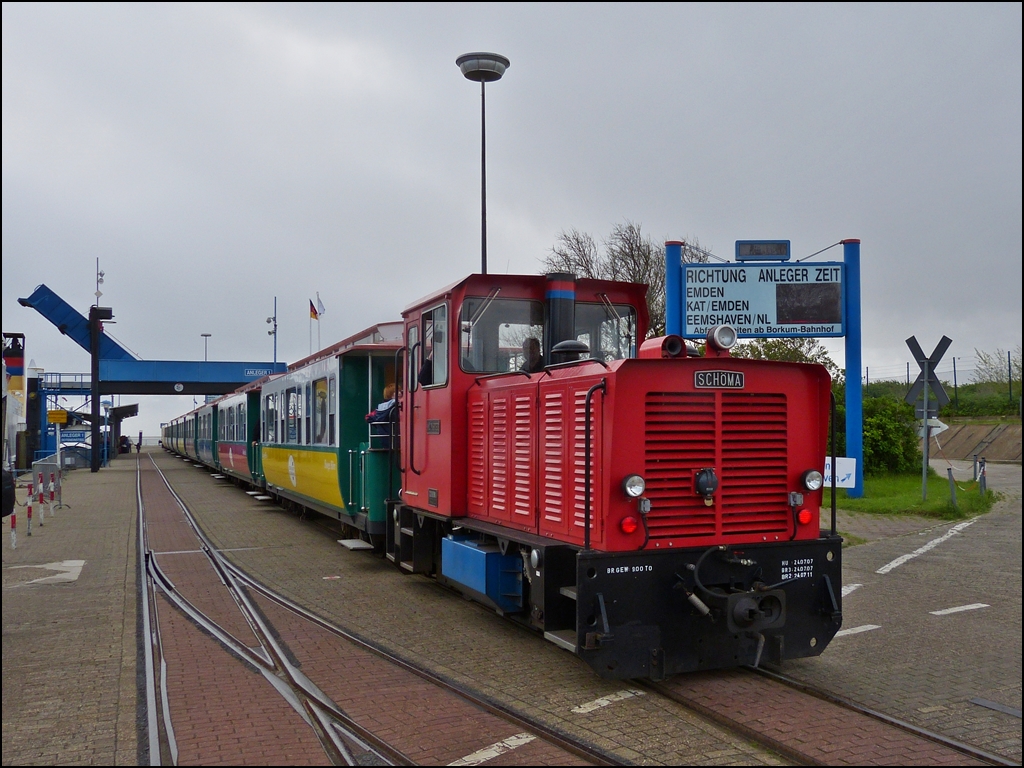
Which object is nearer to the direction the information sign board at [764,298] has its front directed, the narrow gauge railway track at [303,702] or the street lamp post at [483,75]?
the narrow gauge railway track

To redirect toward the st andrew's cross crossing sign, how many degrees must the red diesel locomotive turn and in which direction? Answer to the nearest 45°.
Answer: approximately 90° to its left

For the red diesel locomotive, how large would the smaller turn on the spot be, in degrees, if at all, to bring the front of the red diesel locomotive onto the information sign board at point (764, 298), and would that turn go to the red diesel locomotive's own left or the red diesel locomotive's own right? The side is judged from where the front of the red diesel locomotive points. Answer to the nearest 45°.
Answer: approximately 135° to the red diesel locomotive's own left

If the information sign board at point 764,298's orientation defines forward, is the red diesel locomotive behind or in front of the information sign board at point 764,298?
in front

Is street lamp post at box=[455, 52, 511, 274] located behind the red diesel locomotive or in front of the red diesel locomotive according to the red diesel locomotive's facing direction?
behind

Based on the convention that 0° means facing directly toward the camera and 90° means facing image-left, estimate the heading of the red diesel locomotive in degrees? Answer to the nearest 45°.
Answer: approximately 315°

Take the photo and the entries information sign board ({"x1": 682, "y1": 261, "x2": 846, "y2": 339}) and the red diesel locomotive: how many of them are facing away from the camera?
0

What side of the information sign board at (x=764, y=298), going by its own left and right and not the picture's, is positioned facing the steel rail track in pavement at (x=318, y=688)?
front

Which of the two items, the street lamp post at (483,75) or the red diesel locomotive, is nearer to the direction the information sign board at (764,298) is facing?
the red diesel locomotive

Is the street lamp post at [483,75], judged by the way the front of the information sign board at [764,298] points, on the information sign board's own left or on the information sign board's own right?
on the information sign board's own right

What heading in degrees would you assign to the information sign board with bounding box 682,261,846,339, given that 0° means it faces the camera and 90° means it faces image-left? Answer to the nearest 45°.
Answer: approximately 0°
